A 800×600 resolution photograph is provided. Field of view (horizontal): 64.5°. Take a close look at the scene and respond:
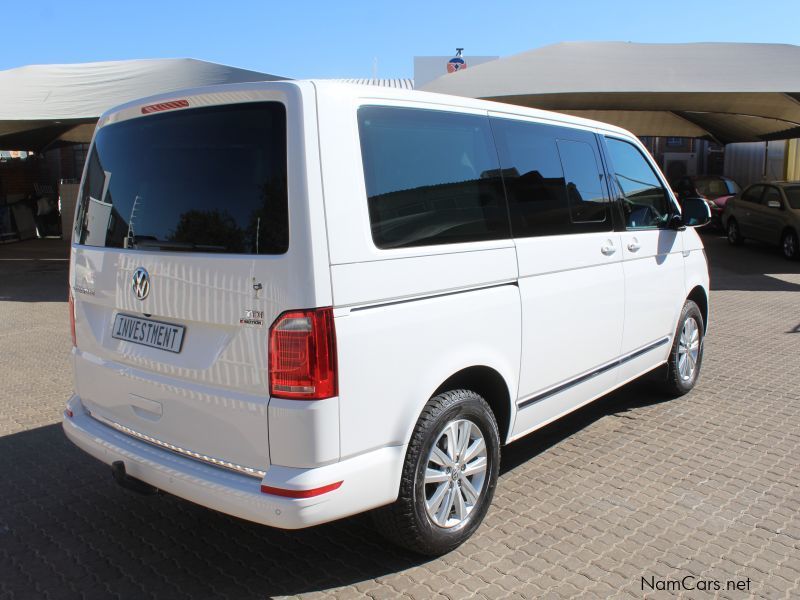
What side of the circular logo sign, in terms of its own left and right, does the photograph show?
front

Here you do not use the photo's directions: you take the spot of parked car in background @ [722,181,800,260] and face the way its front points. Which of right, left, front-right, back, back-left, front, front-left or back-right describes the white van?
front-right

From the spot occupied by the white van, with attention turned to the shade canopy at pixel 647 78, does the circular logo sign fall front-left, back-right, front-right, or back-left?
front-left

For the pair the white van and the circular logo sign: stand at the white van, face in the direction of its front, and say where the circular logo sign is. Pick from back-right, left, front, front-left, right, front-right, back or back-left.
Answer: front-left

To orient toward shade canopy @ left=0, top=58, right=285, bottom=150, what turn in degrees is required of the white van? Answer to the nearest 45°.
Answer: approximately 90° to its left

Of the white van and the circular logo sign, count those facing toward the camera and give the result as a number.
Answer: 1

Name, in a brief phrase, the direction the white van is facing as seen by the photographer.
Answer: facing away from the viewer and to the right of the viewer

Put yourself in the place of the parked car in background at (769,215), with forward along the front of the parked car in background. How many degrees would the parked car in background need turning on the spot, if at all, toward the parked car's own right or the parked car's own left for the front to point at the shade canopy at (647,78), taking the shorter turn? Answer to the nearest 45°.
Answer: approximately 90° to the parked car's own right

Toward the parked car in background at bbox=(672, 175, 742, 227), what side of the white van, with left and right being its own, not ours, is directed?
front

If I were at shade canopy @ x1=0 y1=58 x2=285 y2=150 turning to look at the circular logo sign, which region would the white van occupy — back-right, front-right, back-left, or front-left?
back-right

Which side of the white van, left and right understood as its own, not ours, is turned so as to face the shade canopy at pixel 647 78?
front

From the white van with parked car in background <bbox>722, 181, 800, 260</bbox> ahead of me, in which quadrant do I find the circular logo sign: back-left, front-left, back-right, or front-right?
front-left

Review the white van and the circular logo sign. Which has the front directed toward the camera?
the circular logo sign
